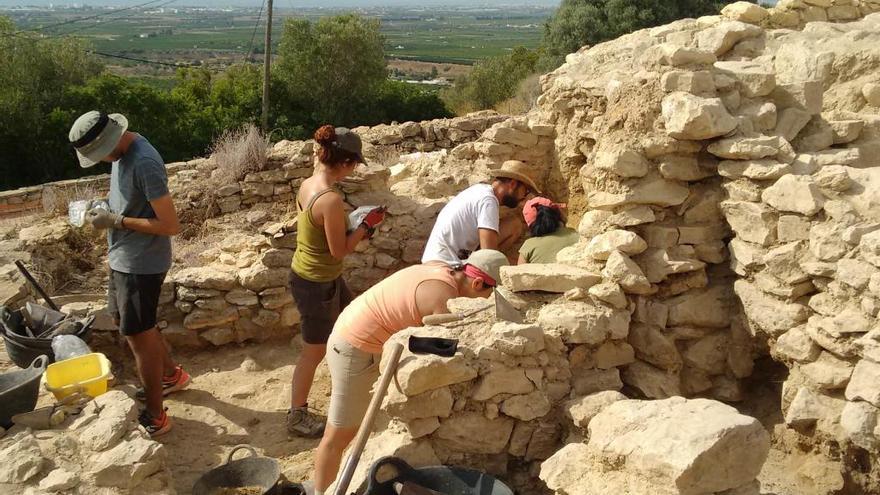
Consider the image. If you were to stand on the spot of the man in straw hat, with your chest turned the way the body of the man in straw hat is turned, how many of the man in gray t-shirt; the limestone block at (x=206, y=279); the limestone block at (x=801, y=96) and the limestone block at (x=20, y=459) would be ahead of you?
1

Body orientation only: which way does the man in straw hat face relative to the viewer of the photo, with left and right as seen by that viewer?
facing to the right of the viewer

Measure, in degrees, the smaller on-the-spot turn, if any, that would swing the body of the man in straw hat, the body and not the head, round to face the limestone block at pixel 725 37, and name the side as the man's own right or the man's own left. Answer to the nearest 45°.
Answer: approximately 45° to the man's own left

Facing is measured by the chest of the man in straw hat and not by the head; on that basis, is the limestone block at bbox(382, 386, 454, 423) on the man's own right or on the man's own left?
on the man's own right

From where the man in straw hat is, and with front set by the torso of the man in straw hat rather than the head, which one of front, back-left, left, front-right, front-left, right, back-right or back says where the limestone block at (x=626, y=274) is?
front-right

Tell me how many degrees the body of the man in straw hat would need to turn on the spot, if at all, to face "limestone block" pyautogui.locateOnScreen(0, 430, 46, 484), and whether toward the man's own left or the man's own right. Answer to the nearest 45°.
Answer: approximately 135° to the man's own right

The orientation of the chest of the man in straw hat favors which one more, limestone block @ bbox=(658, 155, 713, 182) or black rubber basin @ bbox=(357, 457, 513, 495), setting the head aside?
the limestone block

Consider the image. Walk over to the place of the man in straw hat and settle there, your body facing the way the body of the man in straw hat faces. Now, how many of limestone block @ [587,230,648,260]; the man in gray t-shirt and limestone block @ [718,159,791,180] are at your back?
1

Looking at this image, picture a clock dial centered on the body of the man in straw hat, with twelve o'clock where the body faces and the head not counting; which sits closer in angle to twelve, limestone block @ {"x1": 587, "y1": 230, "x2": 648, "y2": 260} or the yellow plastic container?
the limestone block

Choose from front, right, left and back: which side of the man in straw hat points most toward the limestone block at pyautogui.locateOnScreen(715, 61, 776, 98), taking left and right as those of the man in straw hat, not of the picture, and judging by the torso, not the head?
front

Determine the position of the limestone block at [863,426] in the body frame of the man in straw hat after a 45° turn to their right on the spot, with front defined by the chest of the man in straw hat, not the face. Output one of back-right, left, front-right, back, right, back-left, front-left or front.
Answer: front

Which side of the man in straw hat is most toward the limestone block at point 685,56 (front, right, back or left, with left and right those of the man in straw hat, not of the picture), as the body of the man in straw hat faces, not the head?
front

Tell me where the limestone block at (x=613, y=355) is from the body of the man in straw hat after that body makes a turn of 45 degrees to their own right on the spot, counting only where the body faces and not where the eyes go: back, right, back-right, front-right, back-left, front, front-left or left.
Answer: front

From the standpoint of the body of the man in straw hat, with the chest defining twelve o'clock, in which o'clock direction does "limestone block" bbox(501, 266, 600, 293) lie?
The limestone block is roughly at 2 o'clock from the man in straw hat.

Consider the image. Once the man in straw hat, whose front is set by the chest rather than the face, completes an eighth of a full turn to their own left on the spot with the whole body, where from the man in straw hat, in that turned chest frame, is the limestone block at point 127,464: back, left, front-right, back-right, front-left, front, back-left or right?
back

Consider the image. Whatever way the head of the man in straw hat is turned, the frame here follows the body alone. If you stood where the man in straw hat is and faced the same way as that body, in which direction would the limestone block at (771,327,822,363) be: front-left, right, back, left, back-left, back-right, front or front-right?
front-right

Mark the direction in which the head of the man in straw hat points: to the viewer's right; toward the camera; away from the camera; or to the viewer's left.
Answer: to the viewer's right

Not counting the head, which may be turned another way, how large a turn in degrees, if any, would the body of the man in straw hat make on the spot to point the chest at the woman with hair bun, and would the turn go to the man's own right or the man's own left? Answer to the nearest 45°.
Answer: approximately 180°
